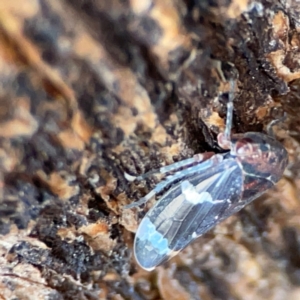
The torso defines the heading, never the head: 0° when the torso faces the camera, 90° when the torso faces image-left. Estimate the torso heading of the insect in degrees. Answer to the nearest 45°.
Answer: approximately 270°
